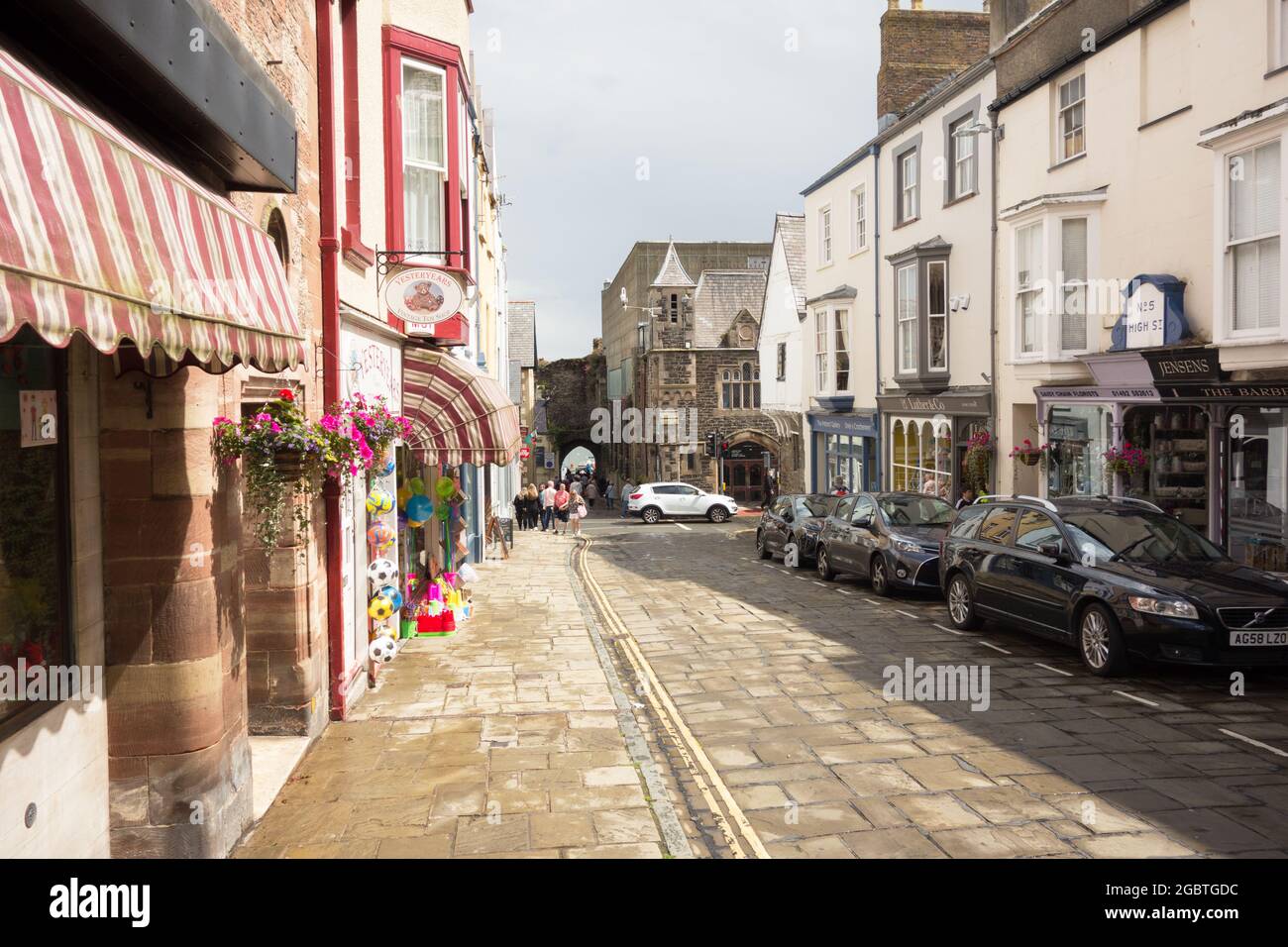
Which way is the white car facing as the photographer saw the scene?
facing to the right of the viewer

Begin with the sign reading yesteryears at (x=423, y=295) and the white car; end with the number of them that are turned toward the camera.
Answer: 1

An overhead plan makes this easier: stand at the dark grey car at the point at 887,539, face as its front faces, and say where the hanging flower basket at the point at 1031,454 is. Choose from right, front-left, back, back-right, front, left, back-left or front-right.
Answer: left

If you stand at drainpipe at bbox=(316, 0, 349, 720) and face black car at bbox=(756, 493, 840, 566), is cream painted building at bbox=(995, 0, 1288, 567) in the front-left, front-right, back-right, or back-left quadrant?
front-right

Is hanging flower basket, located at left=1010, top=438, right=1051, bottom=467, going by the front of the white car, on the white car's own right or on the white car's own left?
on the white car's own right

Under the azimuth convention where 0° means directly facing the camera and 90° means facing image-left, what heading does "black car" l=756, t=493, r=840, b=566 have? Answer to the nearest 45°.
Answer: approximately 315°

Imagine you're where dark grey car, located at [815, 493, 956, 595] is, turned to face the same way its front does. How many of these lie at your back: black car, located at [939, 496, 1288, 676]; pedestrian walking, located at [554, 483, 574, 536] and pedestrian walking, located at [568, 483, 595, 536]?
2

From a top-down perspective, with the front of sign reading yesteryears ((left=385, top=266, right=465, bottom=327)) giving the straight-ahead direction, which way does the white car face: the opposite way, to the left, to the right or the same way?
to the left

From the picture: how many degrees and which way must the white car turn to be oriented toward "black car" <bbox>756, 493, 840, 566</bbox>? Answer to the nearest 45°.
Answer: approximately 90° to its right

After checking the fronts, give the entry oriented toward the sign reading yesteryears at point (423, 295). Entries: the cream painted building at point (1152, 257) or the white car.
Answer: the cream painted building

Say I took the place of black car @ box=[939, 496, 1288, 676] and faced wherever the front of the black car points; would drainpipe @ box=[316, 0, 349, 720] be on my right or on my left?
on my right

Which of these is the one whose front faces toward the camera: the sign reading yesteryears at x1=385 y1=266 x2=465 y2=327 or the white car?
the sign reading yesteryears

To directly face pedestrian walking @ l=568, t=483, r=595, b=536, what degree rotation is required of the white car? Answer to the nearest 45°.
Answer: approximately 135° to its right

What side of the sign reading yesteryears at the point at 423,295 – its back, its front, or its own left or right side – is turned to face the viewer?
front

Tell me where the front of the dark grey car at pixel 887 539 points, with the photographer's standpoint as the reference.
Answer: facing the viewer and to the right of the viewer

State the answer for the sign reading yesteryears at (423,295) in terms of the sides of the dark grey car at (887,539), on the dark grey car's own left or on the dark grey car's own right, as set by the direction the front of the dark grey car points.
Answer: on the dark grey car's own right

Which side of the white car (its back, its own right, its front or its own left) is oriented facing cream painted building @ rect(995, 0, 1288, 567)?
right

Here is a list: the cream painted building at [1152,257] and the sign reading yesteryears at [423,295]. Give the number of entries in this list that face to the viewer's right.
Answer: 0

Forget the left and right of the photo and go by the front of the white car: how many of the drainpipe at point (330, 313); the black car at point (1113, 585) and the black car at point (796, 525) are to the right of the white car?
3

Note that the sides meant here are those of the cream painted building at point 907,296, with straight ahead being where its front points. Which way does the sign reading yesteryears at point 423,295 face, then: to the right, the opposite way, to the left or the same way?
to the left
